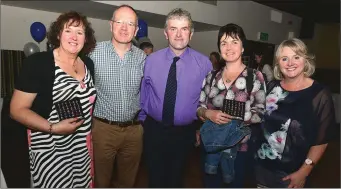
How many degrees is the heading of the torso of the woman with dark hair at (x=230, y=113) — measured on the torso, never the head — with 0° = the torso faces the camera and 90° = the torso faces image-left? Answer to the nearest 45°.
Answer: approximately 0°

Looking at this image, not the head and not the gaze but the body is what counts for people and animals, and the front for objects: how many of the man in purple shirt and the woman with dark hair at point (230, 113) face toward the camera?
2

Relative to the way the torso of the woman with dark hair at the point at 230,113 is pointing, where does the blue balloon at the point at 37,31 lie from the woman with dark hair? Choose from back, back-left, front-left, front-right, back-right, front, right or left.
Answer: back-right

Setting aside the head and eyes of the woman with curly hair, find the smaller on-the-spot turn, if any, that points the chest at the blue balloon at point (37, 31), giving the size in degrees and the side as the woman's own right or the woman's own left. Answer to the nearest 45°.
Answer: approximately 135° to the woman's own left

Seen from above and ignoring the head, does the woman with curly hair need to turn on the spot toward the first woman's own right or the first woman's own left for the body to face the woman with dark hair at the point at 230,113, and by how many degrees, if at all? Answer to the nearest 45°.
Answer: approximately 45° to the first woman's own left

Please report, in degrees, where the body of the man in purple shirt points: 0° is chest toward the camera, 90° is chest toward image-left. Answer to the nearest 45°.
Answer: approximately 0°

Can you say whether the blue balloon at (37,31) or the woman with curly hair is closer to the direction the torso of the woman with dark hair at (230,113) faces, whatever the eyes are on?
the woman with curly hair
